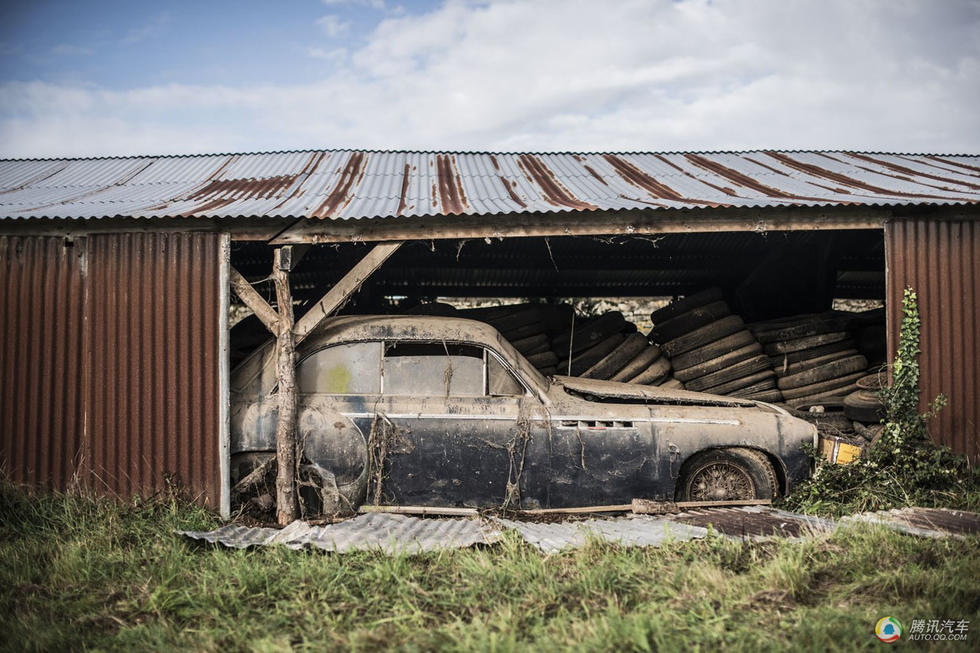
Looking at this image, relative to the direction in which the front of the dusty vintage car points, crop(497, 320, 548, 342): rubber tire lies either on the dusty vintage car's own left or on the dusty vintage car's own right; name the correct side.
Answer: on the dusty vintage car's own left

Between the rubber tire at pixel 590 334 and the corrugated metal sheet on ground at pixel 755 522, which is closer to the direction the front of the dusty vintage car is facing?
the corrugated metal sheet on ground

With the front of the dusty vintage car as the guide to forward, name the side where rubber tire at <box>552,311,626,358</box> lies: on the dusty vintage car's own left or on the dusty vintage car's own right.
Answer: on the dusty vintage car's own left

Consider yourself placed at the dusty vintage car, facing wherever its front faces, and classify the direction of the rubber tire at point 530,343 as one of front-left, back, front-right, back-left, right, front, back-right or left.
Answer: left

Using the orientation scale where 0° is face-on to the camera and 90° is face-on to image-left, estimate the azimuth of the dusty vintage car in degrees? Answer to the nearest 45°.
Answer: approximately 270°

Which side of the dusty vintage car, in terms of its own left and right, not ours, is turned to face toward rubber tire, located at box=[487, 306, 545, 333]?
left

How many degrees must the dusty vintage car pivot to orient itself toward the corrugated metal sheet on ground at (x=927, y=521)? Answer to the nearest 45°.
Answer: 0° — it already faces it
